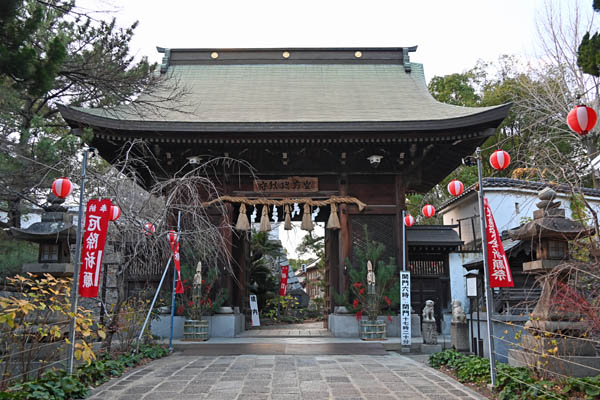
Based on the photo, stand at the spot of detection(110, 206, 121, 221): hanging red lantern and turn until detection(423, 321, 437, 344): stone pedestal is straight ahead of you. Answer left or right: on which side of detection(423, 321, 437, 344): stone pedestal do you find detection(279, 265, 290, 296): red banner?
left

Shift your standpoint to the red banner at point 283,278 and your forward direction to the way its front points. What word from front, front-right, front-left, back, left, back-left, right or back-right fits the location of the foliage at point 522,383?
front

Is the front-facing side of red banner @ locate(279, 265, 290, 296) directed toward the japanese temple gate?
yes

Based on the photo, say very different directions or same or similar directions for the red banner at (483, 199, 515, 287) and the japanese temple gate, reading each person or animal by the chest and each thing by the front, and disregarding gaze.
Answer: same or similar directions

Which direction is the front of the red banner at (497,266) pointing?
toward the camera

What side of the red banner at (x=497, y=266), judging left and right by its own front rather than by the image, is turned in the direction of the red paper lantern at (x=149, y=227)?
right

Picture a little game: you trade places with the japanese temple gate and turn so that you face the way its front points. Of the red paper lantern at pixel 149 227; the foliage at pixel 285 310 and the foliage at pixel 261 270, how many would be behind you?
2

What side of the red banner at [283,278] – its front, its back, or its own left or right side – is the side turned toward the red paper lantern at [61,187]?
front

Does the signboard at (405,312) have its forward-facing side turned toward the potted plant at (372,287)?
no

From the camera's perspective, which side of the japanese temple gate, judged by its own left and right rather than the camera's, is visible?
front

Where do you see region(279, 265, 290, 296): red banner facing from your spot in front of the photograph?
facing the viewer

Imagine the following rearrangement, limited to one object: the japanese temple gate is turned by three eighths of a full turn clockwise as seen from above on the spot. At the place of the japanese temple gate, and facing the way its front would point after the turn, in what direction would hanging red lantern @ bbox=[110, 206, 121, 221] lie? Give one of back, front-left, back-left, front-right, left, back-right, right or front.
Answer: left

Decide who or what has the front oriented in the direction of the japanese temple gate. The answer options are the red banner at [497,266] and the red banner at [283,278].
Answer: the red banner at [283,278]

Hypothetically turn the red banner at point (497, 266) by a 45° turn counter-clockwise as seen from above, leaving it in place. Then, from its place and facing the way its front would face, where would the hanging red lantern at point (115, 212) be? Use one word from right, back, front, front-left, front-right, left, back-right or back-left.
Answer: back-right

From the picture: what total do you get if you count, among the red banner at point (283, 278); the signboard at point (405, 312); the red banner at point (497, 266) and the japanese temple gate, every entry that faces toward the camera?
4
